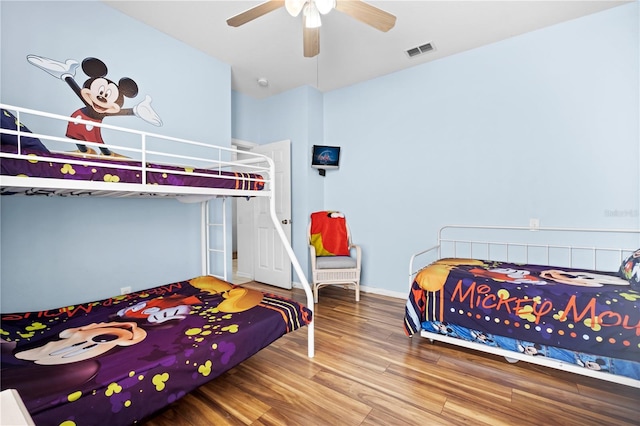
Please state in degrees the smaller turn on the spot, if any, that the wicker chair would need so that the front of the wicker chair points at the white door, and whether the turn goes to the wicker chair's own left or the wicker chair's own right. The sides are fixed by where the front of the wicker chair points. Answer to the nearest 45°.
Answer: approximately 135° to the wicker chair's own right

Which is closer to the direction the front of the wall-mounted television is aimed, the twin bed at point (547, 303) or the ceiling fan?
the ceiling fan

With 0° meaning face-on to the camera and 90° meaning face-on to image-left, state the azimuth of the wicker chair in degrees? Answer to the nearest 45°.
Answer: approximately 0°

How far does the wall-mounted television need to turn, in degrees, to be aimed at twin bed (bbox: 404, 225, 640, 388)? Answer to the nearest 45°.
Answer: approximately 45° to its left

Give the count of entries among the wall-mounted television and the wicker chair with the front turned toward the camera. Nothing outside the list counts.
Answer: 2

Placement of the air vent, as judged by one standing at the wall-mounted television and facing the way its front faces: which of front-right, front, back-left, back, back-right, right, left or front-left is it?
front-left
